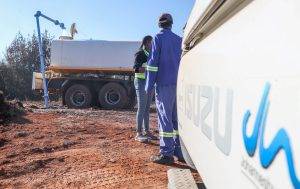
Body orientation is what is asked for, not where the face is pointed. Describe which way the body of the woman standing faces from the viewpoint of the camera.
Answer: to the viewer's right

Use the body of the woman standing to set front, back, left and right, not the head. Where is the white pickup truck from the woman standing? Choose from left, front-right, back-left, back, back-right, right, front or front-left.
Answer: right

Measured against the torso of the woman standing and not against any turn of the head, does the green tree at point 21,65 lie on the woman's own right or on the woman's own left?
on the woman's own left
